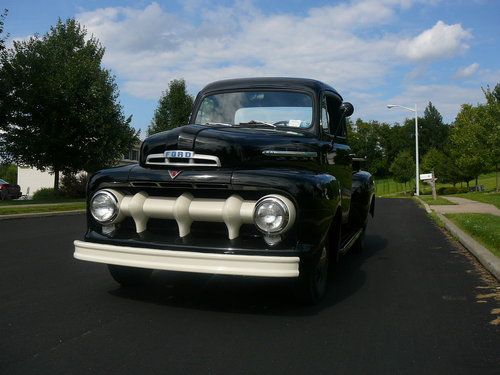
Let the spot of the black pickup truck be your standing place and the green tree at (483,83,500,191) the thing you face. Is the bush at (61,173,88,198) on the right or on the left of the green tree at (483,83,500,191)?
left

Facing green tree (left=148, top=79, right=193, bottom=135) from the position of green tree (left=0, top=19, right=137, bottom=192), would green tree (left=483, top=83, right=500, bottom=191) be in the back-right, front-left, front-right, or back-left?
front-right

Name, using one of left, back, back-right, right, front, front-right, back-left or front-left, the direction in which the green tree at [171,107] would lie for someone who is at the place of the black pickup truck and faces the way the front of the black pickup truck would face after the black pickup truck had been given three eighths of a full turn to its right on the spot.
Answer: front

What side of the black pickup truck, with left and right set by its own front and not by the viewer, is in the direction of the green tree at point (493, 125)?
back

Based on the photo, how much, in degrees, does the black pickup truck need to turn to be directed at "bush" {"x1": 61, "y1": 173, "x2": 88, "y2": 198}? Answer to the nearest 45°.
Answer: approximately 135° to its right

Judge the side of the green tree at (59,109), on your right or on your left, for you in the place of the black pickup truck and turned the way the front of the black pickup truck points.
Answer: on your right

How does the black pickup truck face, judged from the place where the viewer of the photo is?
facing the viewer and to the left of the viewer
